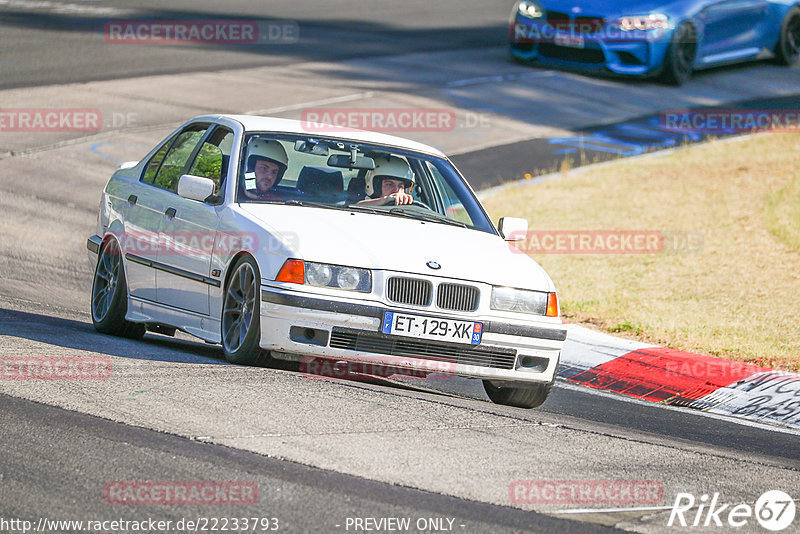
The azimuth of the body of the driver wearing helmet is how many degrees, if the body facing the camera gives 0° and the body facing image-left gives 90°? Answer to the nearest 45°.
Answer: approximately 315°

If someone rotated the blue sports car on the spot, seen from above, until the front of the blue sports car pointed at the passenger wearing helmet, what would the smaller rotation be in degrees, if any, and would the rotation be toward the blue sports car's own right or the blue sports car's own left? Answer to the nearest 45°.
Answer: approximately 45° to the blue sports car's own left

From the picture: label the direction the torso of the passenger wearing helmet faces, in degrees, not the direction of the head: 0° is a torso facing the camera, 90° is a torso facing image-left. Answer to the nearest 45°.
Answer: approximately 315°

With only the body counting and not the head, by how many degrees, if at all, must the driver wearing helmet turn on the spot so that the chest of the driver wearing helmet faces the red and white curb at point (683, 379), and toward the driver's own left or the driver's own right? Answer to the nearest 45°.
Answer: approximately 45° to the driver's own left

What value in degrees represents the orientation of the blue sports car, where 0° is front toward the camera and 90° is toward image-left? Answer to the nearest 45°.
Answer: approximately 45°

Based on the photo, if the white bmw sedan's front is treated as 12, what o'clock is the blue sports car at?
The blue sports car is roughly at 8 o'clock from the white bmw sedan.

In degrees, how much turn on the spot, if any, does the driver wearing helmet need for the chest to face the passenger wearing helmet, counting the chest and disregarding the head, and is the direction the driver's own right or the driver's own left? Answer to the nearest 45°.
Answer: approximately 135° to the driver's own right
